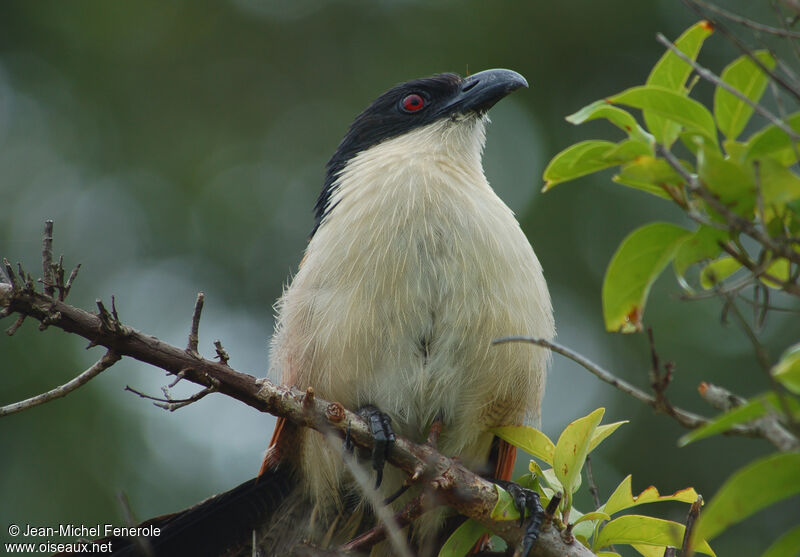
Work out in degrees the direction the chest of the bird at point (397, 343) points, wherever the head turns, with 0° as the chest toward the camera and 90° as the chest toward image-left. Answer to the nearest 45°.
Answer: approximately 315°
